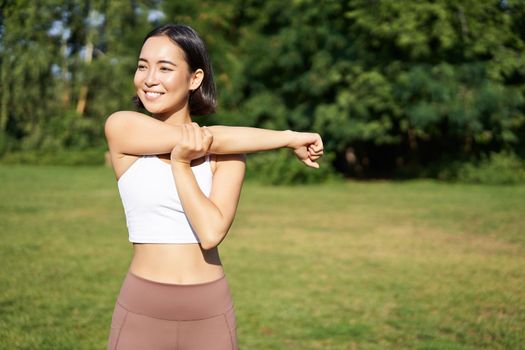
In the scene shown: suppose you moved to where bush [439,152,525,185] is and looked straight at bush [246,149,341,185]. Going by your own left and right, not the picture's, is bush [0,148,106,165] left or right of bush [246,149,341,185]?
right

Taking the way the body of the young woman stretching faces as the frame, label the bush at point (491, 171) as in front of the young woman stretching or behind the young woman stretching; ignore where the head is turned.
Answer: behind

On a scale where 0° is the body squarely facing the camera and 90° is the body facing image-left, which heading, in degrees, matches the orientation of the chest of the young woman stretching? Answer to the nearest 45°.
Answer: approximately 0°

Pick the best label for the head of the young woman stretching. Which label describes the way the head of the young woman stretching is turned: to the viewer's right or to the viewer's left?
to the viewer's left

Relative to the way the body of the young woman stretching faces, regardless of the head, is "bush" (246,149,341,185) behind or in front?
behind

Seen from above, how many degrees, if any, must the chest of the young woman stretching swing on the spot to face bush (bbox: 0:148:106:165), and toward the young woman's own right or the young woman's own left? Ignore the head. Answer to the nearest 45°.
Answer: approximately 180°
